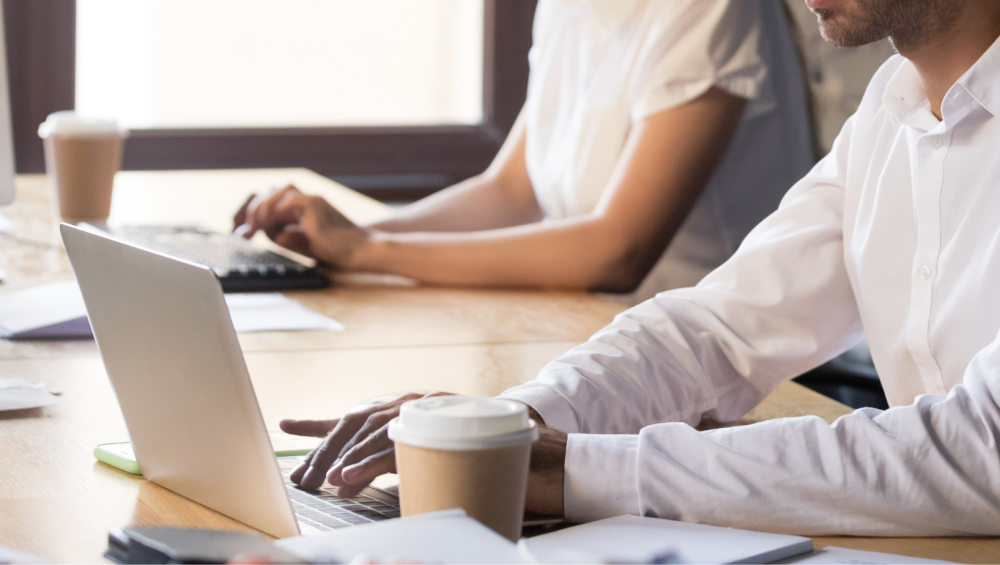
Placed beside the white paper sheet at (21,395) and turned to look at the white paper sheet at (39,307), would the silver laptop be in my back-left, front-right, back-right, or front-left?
back-right

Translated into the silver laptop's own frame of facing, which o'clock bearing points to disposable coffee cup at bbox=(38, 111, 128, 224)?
The disposable coffee cup is roughly at 10 o'clock from the silver laptop.

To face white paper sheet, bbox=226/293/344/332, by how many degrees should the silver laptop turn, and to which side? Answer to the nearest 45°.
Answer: approximately 45° to its left

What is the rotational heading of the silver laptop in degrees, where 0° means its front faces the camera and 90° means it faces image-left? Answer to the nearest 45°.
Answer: approximately 225°

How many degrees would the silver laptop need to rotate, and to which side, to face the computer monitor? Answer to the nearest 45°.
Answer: approximately 45° to its left
